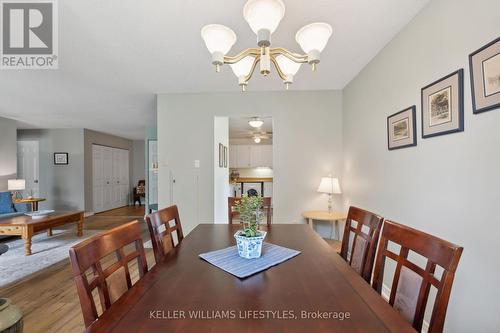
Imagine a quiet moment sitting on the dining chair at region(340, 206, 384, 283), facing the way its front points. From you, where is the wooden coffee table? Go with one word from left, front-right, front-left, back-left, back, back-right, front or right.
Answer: front-right

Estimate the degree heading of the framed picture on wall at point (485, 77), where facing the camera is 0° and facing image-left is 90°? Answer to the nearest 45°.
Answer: approximately 45°

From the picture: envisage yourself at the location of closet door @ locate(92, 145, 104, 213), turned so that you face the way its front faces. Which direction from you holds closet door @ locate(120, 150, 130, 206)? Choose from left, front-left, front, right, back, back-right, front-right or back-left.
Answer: left

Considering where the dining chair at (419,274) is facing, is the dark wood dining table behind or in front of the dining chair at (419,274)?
in front

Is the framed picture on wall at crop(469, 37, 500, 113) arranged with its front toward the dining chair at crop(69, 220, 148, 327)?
yes

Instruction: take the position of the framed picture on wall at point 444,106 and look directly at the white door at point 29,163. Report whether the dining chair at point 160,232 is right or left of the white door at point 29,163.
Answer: left

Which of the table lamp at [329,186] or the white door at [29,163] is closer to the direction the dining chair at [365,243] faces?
the white door

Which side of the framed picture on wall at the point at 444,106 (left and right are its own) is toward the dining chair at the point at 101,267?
front

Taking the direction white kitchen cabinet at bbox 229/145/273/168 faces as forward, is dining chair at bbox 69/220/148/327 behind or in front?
in front

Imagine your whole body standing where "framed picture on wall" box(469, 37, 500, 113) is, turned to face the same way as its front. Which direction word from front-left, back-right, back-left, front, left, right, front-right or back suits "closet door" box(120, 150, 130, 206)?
front-right

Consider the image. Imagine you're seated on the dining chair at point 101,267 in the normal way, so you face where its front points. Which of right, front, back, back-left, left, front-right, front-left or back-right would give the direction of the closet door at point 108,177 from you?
back-left
